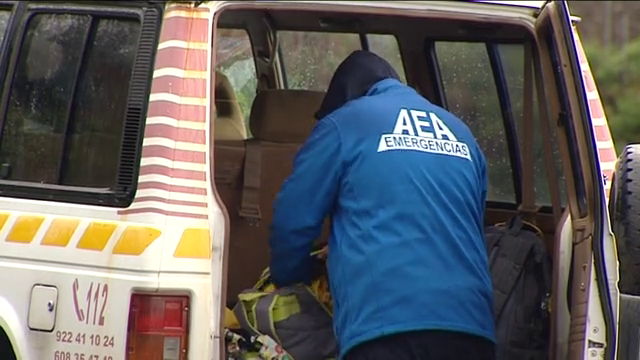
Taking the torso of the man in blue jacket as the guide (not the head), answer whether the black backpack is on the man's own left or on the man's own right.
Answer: on the man's own right

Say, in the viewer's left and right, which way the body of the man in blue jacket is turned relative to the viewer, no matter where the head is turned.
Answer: facing away from the viewer and to the left of the viewer
